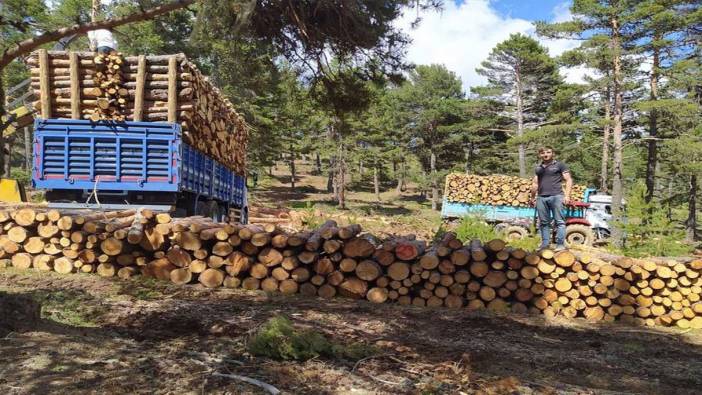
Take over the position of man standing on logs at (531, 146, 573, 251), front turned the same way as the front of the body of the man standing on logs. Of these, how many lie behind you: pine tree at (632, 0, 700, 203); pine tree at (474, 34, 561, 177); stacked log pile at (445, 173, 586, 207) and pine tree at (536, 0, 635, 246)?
4

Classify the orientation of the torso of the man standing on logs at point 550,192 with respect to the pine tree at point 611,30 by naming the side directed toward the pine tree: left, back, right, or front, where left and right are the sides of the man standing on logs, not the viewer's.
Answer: back

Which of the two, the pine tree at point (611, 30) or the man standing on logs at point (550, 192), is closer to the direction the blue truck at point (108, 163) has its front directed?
the pine tree

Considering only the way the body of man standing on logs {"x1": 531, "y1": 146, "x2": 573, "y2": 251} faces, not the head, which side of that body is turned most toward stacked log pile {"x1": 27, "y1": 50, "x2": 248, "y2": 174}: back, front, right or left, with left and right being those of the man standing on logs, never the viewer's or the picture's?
right

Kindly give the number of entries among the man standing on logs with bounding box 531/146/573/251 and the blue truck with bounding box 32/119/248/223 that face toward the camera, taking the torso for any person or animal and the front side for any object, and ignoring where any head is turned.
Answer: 1

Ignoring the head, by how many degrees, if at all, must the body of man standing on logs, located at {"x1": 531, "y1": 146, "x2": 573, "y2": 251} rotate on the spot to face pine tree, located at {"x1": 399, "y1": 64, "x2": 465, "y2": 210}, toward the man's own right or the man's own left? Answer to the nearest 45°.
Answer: approximately 180°

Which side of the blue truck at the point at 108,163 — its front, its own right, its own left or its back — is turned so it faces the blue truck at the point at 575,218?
right

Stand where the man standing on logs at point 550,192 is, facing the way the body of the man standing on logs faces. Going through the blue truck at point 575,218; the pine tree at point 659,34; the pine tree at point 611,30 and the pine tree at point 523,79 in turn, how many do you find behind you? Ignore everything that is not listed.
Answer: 4

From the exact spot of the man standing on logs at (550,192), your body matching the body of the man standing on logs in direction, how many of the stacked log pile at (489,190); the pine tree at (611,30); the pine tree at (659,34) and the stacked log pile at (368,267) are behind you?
3

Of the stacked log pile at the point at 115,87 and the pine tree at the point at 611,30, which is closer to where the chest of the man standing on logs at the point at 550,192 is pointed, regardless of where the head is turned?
the stacked log pile

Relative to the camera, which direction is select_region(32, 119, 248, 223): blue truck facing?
away from the camera

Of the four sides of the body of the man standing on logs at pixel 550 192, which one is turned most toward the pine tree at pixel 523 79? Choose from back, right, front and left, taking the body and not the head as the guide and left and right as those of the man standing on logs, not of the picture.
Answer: back

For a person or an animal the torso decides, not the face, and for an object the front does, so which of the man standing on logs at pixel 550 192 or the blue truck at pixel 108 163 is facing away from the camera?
the blue truck
